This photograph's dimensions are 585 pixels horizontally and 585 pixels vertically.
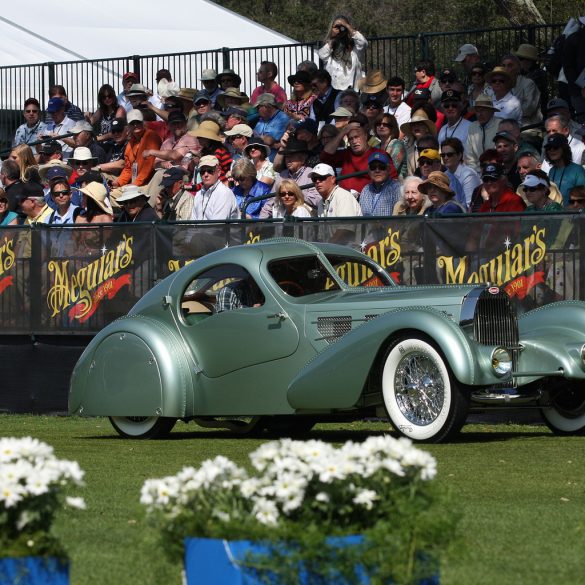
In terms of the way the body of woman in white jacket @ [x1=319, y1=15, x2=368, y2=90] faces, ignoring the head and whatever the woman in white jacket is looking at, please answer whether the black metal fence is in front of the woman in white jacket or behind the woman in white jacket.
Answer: behind

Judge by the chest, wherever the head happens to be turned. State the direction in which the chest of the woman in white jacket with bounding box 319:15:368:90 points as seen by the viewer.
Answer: toward the camera

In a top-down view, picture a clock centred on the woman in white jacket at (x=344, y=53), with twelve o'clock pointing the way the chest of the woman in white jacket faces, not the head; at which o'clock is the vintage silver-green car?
The vintage silver-green car is roughly at 12 o'clock from the woman in white jacket.

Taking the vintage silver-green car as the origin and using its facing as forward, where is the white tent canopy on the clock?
The white tent canopy is roughly at 7 o'clock from the vintage silver-green car.

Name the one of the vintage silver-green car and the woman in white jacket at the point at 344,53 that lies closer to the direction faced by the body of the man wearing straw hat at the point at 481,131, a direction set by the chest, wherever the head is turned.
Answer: the vintage silver-green car

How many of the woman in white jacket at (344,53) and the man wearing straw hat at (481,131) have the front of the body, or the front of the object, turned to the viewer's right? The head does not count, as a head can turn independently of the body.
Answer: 0

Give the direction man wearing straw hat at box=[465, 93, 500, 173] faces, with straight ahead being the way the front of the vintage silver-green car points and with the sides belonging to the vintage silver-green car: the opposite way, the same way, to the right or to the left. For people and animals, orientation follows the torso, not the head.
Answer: to the right

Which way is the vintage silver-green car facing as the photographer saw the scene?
facing the viewer and to the right of the viewer
